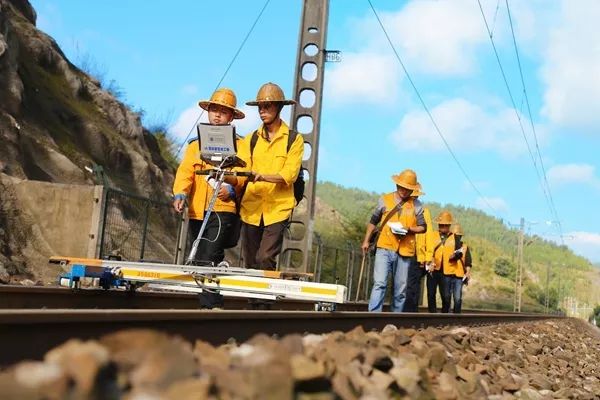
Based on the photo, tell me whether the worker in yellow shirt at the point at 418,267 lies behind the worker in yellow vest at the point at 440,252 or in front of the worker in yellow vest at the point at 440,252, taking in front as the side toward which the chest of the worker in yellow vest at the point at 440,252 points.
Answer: in front

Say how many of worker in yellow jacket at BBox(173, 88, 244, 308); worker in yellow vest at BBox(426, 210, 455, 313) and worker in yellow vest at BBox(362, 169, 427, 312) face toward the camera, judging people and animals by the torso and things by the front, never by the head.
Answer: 3

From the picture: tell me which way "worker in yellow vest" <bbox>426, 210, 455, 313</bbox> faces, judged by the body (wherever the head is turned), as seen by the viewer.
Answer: toward the camera

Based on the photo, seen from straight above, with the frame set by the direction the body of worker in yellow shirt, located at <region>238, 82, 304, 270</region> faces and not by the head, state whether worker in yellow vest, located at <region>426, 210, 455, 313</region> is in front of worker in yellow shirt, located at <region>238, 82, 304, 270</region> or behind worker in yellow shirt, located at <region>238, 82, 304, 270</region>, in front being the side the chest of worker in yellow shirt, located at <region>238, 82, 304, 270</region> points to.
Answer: behind

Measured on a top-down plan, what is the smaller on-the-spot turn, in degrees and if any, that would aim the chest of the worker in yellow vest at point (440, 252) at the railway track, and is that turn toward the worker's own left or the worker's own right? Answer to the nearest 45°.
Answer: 0° — they already face it

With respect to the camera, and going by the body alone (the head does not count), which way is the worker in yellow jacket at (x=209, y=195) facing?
toward the camera

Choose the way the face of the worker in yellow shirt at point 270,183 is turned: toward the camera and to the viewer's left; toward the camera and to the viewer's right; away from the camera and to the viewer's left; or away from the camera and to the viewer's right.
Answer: toward the camera and to the viewer's left

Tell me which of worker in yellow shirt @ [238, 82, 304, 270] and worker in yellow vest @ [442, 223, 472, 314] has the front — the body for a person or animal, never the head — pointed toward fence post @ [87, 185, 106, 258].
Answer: worker in yellow vest @ [442, 223, 472, 314]

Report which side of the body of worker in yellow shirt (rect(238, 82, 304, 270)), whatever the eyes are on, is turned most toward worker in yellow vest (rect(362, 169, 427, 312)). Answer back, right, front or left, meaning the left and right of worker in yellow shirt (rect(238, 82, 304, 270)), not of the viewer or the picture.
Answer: back

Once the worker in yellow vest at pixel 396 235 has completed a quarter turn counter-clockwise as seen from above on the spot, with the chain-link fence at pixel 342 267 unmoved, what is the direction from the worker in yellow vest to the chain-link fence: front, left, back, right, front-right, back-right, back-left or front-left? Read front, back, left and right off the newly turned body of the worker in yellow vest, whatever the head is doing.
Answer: left

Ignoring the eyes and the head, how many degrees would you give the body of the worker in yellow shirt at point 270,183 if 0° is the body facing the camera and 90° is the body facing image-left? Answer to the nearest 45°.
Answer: approximately 45°
